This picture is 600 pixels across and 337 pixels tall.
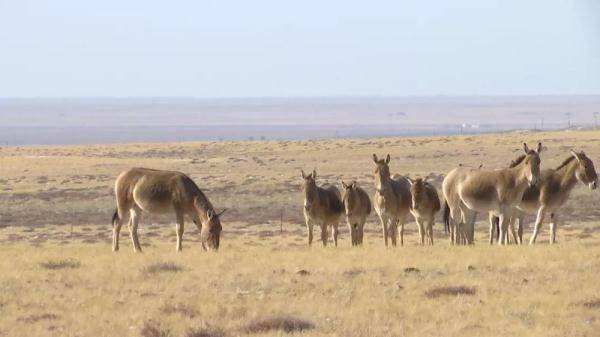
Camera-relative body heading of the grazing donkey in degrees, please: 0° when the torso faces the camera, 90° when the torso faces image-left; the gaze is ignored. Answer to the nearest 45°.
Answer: approximately 270°

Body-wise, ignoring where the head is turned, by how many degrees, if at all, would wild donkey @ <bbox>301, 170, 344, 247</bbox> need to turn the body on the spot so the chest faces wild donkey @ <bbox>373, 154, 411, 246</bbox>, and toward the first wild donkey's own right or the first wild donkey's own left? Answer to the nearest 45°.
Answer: approximately 135° to the first wild donkey's own left

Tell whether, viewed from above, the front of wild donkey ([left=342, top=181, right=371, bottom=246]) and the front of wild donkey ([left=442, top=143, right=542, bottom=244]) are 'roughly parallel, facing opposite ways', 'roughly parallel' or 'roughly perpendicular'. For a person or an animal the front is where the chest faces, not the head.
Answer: roughly perpendicular

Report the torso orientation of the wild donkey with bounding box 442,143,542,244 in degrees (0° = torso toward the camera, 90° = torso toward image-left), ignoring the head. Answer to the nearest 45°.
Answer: approximately 270°

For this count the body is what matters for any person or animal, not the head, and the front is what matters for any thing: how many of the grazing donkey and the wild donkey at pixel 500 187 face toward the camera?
0

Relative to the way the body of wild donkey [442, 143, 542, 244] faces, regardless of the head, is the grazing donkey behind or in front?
behind

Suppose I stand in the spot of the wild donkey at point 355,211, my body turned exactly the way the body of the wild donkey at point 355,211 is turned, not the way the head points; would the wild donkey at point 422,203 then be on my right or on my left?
on my left

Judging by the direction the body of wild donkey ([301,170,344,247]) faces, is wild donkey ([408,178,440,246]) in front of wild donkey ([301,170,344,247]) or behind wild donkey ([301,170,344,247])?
behind

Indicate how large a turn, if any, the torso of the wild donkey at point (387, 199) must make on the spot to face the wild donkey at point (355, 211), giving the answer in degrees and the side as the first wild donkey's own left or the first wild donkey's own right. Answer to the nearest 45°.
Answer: approximately 90° to the first wild donkey's own right

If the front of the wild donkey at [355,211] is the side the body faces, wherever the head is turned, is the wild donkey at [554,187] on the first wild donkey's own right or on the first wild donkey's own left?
on the first wild donkey's own left

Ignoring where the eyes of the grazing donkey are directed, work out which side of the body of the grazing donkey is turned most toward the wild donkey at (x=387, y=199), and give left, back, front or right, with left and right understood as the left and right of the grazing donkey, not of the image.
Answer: front

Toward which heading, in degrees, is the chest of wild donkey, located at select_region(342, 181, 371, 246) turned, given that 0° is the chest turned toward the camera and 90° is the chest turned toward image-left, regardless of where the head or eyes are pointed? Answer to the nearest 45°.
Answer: approximately 0°

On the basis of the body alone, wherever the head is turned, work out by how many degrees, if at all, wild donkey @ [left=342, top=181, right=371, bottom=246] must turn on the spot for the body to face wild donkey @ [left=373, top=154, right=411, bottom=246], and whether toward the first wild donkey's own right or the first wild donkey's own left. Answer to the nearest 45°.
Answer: approximately 45° to the first wild donkey's own left
